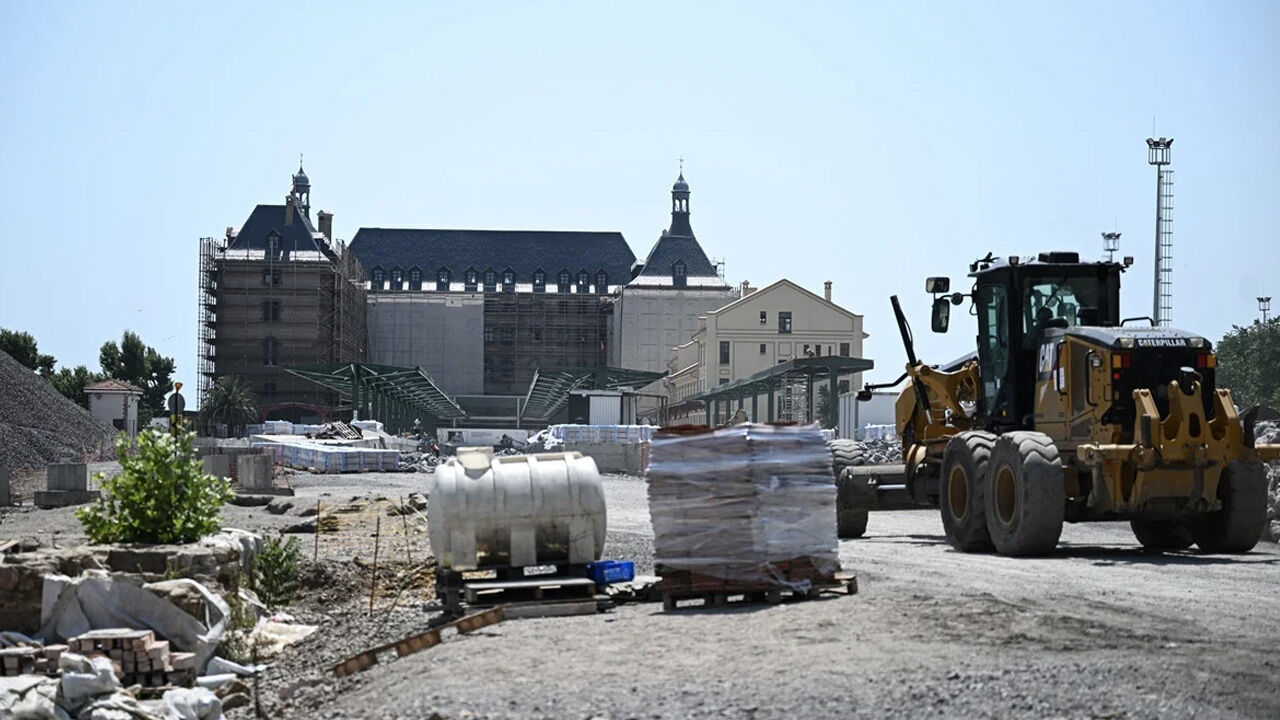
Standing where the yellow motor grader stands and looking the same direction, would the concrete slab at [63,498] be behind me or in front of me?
in front

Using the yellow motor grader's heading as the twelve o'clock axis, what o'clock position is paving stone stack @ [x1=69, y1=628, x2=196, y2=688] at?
The paving stone stack is roughly at 9 o'clock from the yellow motor grader.

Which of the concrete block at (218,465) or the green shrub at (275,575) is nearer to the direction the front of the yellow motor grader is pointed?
the concrete block

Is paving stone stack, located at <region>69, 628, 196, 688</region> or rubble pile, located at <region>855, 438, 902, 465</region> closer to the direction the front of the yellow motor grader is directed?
the rubble pile

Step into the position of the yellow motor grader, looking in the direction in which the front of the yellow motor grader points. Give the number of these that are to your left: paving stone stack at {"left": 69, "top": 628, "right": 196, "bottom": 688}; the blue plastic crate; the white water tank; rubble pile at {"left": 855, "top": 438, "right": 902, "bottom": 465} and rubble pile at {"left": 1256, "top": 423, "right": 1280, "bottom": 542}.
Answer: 3

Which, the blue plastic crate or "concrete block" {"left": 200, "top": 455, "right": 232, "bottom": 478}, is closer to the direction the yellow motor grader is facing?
the concrete block

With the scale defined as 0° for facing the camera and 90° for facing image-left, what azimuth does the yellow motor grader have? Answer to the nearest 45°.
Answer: approximately 135°

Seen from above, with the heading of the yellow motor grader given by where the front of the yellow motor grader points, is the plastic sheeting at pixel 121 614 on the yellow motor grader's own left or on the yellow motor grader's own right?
on the yellow motor grader's own left

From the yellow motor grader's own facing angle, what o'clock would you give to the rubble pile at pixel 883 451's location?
The rubble pile is roughly at 1 o'clock from the yellow motor grader.

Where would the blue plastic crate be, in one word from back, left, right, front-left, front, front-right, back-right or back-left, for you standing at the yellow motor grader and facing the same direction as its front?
left

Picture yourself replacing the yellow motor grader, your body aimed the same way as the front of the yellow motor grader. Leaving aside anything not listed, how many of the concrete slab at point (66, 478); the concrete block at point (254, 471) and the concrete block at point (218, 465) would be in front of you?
3

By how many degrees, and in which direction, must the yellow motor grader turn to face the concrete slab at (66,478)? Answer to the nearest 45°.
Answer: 0° — it already faces it

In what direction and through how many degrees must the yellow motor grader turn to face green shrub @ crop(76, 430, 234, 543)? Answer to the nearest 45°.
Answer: approximately 45° to its left

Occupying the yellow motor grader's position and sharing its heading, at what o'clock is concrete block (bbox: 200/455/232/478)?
The concrete block is roughly at 12 o'clock from the yellow motor grader.

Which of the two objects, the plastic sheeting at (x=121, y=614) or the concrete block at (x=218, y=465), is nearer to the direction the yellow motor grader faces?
the concrete block

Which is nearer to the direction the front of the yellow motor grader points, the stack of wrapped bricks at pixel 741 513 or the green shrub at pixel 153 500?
the green shrub

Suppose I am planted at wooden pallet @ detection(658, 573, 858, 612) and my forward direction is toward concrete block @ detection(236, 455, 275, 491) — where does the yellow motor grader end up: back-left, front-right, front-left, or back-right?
front-right

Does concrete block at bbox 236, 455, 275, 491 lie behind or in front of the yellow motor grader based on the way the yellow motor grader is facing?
in front
